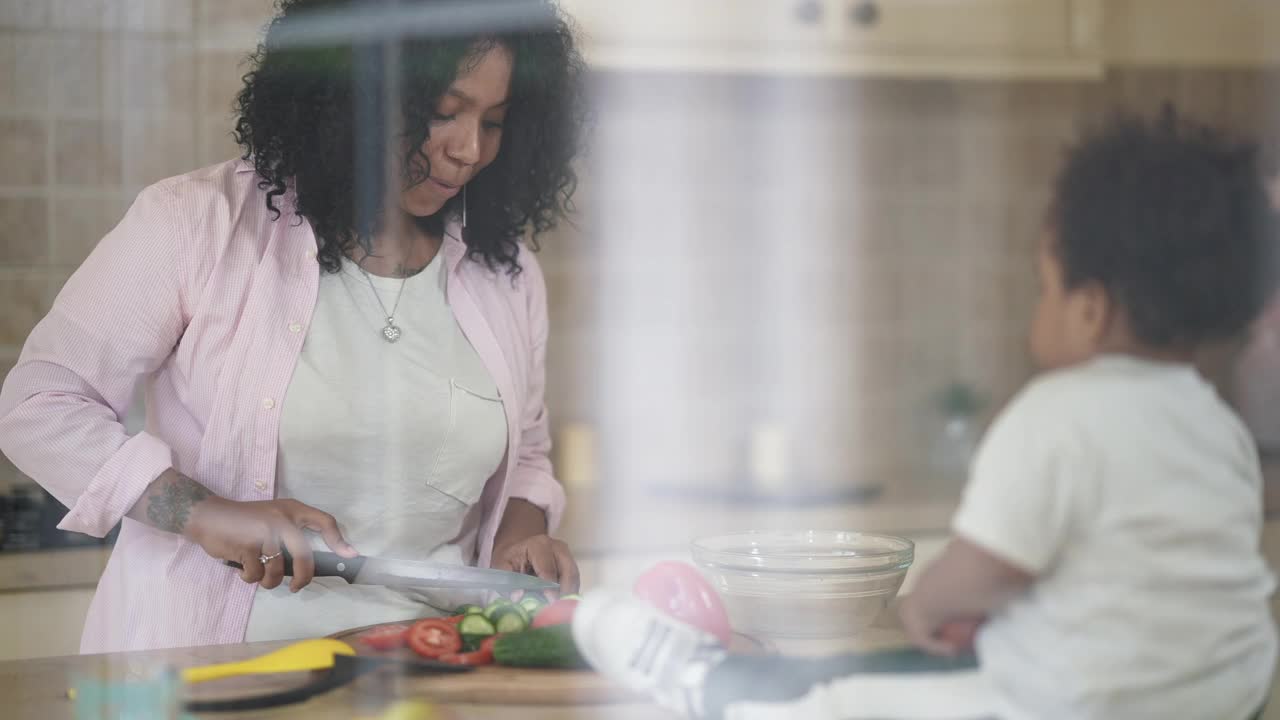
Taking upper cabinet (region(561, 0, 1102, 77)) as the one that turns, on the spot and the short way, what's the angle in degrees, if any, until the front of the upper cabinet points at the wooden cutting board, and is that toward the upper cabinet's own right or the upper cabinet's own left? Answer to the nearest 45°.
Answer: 0° — it already faces it

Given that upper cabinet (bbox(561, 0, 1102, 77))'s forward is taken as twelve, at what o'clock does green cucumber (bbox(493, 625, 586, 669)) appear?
The green cucumber is roughly at 12 o'clock from the upper cabinet.

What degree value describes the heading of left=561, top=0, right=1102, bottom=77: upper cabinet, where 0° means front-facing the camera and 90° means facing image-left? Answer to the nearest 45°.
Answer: approximately 0°

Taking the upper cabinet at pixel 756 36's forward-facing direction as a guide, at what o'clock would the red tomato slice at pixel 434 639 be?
The red tomato slice is roughly at 12 o'clock from the upper cabinet.

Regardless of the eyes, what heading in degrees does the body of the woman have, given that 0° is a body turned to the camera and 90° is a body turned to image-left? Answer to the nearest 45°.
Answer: approximately 315°
